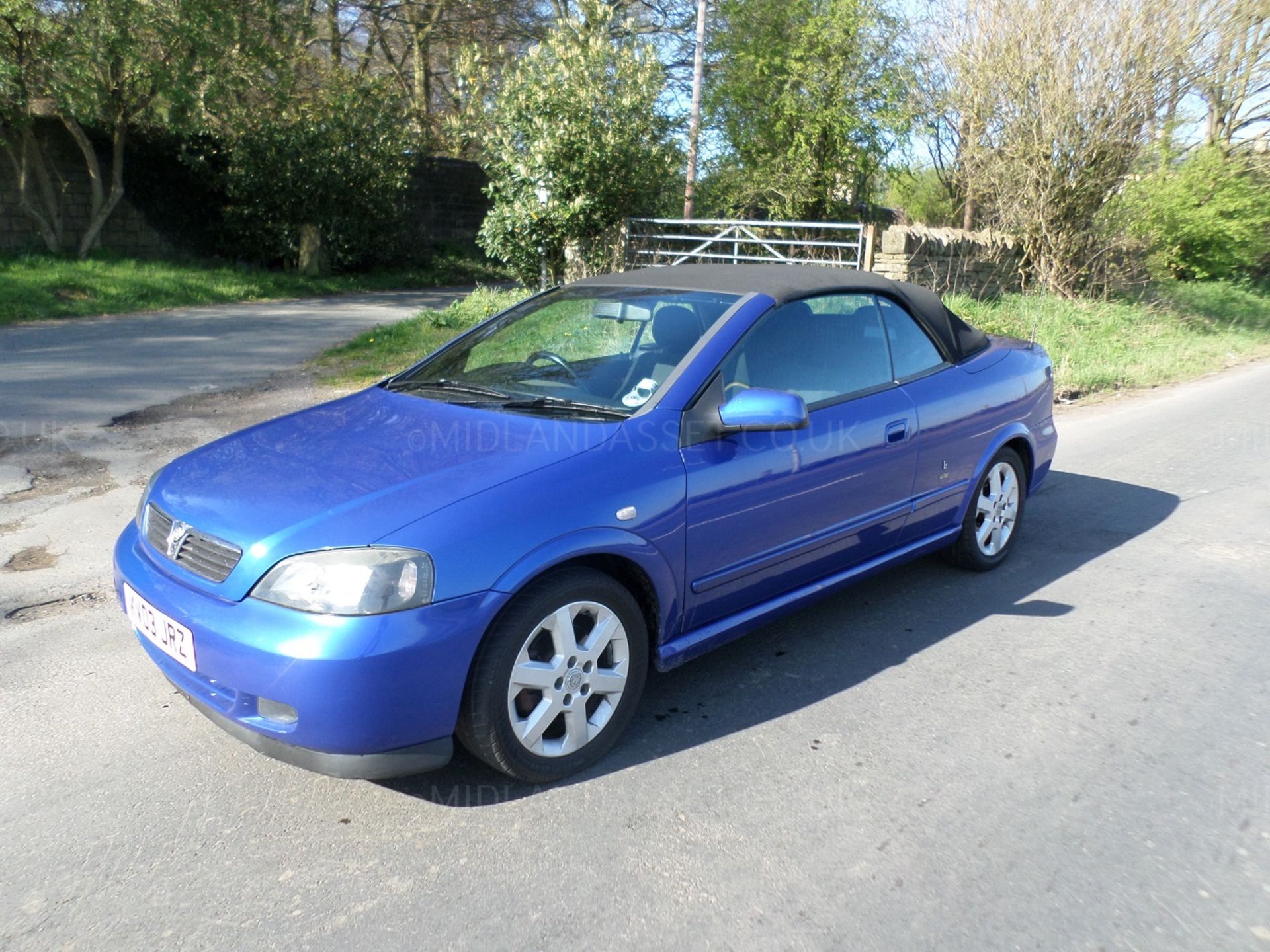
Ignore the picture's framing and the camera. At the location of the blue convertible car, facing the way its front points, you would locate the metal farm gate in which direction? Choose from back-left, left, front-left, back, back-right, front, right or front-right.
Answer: back-right

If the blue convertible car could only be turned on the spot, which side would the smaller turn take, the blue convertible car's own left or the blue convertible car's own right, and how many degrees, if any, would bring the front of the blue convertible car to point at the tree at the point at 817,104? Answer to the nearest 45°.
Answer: approximately 135° to the blue convertible car's own right

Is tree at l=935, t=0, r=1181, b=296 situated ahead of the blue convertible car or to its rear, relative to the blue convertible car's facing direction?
to the rear

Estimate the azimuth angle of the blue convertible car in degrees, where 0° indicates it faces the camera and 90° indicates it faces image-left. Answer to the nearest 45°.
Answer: approximately 45°

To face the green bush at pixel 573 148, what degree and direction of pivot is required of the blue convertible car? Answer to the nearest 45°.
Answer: approximately 135° to its right

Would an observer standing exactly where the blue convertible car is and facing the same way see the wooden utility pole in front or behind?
behind

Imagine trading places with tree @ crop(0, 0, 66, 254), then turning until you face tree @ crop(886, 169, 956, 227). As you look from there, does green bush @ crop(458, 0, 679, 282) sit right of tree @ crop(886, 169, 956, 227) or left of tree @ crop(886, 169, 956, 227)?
right

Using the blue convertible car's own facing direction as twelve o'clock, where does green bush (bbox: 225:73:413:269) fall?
The green bush is roughly at 4 o'clock from the blue convertible car.

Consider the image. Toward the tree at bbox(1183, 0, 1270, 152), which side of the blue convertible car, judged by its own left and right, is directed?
back

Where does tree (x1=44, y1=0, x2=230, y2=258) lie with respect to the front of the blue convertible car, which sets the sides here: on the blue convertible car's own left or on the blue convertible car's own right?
on the blue convertible car's own right

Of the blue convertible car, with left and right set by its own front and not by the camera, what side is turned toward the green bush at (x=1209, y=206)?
back
